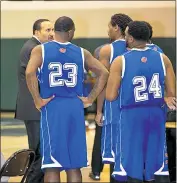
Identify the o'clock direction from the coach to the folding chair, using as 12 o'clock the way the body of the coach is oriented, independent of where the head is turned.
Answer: The folding chair is roughly at 3 o'clock from the coach.

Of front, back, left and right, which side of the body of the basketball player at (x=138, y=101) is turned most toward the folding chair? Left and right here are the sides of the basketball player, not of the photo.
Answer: left

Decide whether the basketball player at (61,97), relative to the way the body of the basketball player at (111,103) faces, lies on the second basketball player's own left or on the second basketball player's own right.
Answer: on the second basketball player's own left

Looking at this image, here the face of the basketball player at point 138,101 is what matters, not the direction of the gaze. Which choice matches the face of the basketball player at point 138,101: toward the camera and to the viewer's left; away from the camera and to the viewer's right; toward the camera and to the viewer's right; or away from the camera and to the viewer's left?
away from the camera and to the viewer's left

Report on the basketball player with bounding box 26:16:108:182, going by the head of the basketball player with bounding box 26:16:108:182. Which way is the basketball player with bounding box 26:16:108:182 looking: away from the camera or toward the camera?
away from the camera

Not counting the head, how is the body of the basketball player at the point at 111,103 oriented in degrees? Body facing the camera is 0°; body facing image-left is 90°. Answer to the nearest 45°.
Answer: approximately 135°

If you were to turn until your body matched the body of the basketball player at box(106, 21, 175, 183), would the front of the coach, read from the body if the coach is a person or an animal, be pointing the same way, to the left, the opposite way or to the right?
to the right

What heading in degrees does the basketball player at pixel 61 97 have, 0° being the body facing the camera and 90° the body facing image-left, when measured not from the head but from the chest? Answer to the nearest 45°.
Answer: approximately 180°

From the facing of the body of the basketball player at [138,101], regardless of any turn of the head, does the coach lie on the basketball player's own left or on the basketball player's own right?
on the basketball player's own left

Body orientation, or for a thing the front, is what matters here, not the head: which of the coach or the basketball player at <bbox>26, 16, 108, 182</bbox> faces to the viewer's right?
the coach

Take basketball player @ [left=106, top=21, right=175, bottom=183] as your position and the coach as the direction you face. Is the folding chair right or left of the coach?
left

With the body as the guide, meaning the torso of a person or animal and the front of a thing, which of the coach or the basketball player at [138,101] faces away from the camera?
the basketball player

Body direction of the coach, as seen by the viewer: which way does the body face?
to the viewer's right

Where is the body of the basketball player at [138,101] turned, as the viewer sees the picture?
away from the camera
